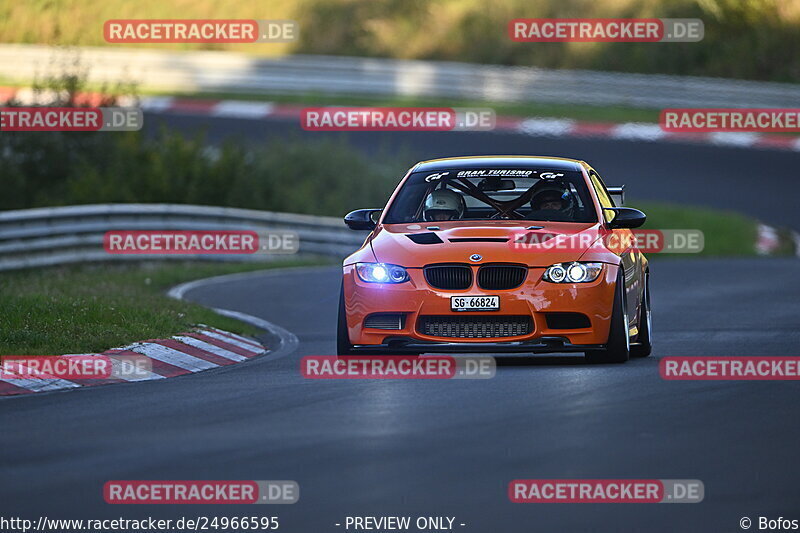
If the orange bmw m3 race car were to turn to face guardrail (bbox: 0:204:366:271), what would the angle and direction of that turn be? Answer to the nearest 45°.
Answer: approximately 135° to its right

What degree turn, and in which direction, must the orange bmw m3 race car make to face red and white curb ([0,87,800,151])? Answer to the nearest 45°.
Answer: approximately 180°

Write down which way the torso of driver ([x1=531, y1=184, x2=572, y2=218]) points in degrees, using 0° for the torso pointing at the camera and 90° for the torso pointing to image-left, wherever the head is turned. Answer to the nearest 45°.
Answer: approximately 0°

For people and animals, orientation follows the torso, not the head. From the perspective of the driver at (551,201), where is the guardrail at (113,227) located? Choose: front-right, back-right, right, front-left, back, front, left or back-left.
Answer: back-right

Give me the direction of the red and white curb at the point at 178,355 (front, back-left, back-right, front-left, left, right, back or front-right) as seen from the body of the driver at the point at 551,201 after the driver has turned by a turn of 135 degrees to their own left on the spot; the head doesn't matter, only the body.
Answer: back-left

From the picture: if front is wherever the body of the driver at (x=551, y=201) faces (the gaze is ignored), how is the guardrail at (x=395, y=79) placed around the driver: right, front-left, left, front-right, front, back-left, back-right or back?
back

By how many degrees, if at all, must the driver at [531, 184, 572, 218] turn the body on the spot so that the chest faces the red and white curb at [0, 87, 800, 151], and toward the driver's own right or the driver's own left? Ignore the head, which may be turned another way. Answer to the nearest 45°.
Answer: approximately 180°

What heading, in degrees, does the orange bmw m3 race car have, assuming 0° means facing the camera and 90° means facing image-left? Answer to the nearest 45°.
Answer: approximately 0°

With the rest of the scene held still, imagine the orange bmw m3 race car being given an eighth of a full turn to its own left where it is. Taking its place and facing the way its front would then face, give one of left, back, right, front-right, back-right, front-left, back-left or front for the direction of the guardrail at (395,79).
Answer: back-left

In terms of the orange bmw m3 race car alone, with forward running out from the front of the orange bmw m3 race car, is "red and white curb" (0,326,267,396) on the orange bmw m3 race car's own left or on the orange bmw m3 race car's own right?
on the orange bmw m3 race car's own right
